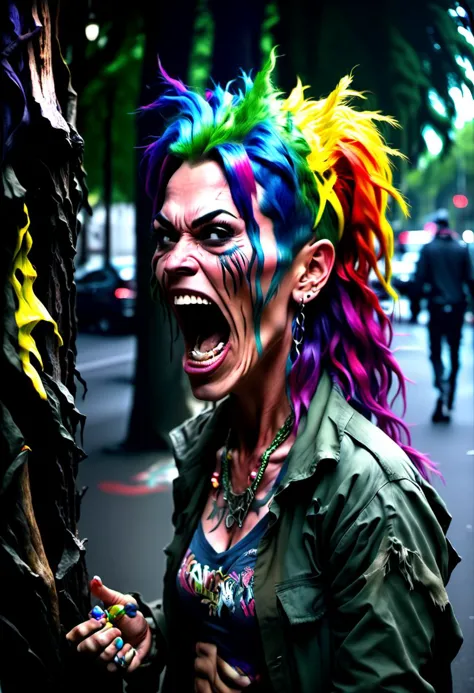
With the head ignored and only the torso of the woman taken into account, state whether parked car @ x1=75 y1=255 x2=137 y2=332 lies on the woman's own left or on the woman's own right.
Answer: on the woman's own right

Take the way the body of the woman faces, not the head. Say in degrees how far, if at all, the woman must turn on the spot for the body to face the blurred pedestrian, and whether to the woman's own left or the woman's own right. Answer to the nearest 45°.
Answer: approximately 135° to the woman's own right

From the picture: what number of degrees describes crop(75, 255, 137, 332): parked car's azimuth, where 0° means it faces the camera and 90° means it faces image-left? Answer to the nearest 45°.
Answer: approximately 135°

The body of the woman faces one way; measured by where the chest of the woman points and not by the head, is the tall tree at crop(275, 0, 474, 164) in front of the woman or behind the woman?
behind

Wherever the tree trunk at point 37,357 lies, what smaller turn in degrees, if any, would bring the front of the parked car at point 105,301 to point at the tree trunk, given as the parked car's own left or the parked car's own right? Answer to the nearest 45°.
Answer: approximately 135° to the parked car's own left
